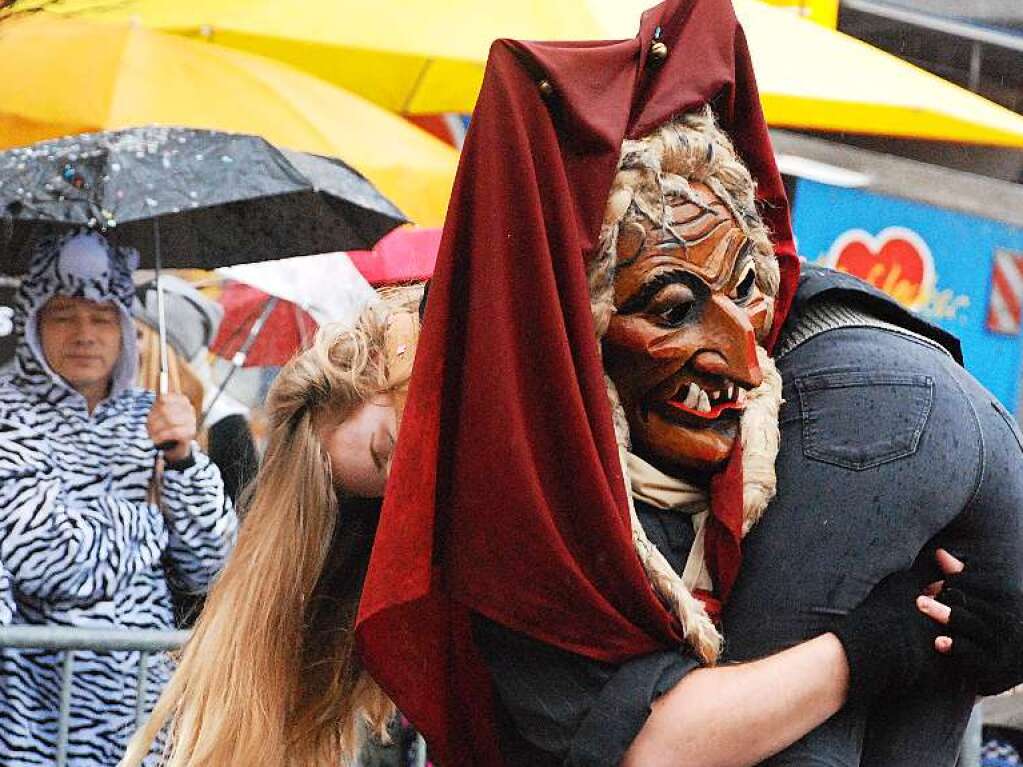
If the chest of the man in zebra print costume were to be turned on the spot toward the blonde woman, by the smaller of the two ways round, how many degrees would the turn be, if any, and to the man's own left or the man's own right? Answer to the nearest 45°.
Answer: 0° — they already face them

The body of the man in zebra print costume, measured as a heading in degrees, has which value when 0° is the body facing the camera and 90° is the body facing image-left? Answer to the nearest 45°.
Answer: approximately 0°

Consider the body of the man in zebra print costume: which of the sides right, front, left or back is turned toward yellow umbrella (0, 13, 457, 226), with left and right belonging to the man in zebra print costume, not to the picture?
back

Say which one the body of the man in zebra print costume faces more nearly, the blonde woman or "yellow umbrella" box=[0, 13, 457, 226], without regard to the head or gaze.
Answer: the blonde woman

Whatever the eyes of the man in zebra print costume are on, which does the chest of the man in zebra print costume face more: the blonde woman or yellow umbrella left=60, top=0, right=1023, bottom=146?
the blonde woman
